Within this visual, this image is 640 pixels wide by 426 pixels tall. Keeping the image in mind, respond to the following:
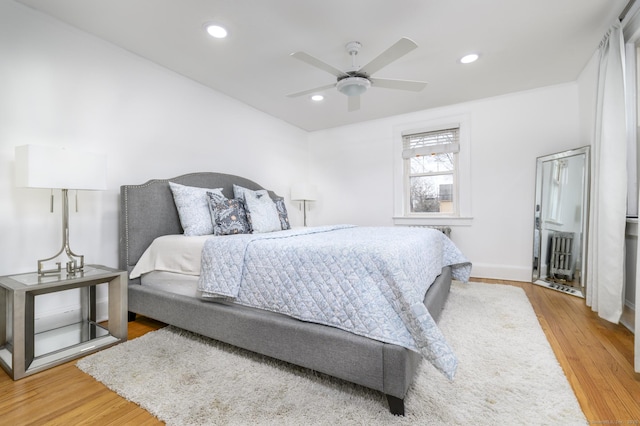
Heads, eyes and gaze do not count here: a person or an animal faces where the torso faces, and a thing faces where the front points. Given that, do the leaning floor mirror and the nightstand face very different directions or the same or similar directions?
very different directions

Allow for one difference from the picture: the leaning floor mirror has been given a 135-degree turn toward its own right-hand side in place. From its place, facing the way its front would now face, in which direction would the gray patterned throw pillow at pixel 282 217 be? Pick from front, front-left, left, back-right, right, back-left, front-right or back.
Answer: back-left

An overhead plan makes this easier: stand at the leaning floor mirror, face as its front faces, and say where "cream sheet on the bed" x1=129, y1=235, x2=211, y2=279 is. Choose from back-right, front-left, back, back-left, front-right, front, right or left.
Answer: front

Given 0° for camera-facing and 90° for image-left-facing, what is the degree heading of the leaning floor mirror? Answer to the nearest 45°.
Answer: approximately 45°

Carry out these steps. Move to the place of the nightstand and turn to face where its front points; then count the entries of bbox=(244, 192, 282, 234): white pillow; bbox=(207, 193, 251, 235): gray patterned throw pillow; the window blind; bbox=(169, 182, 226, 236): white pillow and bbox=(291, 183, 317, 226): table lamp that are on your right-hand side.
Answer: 0

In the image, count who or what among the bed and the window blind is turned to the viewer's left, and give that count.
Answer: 0

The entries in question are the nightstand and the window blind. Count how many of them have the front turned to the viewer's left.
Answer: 0

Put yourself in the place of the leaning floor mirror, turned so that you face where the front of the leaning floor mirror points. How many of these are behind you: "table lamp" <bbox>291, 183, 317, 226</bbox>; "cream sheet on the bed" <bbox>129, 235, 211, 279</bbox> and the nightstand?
0

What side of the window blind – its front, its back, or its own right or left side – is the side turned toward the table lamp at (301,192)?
right

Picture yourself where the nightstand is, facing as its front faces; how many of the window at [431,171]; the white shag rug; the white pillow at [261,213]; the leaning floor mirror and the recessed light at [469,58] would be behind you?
0

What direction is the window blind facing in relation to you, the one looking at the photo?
facing the viewer

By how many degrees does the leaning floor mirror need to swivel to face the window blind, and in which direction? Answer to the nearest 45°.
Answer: approximately 45° to its right

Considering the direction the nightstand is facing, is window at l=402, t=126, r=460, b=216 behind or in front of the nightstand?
in front

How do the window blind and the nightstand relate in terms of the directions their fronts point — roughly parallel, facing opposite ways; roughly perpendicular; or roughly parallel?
roughly perpendicular

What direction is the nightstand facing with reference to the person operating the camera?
facing the viewer and to the right of the viewer
